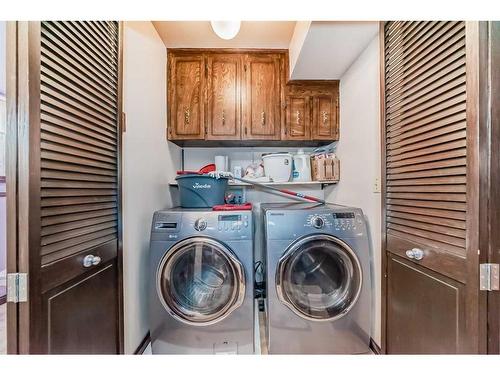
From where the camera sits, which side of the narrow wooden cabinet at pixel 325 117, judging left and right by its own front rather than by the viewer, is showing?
front

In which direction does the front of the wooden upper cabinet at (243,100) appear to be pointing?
toward the camera

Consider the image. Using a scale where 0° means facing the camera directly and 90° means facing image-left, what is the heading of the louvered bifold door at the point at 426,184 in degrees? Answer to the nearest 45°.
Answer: approximately 45°

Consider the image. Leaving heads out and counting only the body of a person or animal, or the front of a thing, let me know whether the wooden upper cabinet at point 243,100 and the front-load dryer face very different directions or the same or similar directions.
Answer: same or similar directions

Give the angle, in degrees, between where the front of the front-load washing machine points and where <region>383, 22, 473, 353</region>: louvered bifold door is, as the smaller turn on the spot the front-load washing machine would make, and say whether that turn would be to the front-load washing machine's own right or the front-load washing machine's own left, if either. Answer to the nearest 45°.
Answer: approximately 45° to the front-load washing machine's own left

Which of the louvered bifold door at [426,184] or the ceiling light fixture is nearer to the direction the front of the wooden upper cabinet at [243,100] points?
the ceiling light fixture

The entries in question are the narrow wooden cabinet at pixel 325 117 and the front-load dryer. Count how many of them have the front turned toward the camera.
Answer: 2

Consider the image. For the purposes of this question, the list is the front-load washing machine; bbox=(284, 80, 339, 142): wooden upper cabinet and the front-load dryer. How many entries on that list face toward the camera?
3

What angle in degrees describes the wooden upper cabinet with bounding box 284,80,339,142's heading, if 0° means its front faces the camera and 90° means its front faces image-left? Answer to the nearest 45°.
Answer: approximately 0°
